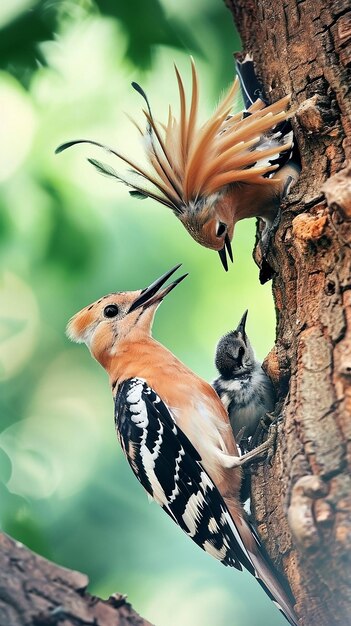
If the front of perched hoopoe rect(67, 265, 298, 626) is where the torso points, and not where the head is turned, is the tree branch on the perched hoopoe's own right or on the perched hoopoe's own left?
on the perched hoopoe's own right

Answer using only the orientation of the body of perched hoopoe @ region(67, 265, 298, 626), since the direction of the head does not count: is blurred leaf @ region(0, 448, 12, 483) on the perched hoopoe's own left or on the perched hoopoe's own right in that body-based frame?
on the perched hoopoe's own left

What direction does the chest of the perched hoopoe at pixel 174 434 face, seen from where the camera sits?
to the viewer's right
